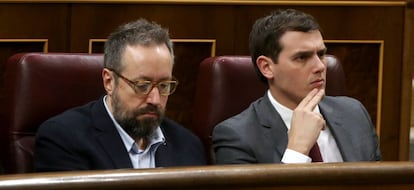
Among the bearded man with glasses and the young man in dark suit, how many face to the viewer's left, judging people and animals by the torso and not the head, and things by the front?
0

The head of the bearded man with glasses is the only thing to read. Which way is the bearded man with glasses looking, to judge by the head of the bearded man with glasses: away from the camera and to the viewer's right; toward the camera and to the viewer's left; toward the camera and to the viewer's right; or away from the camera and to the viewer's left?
toward the camera and to the viewer's right

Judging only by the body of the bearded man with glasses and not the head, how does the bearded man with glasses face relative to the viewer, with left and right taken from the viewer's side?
facing the viewer and to the right of the viewer

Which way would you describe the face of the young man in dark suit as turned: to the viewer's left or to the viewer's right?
to the viewer's right

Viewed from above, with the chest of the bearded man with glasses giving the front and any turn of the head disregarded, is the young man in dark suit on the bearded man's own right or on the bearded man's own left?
on the bearded man's own left

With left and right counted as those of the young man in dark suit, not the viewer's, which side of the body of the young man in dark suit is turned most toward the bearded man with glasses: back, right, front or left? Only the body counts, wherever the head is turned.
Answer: right
